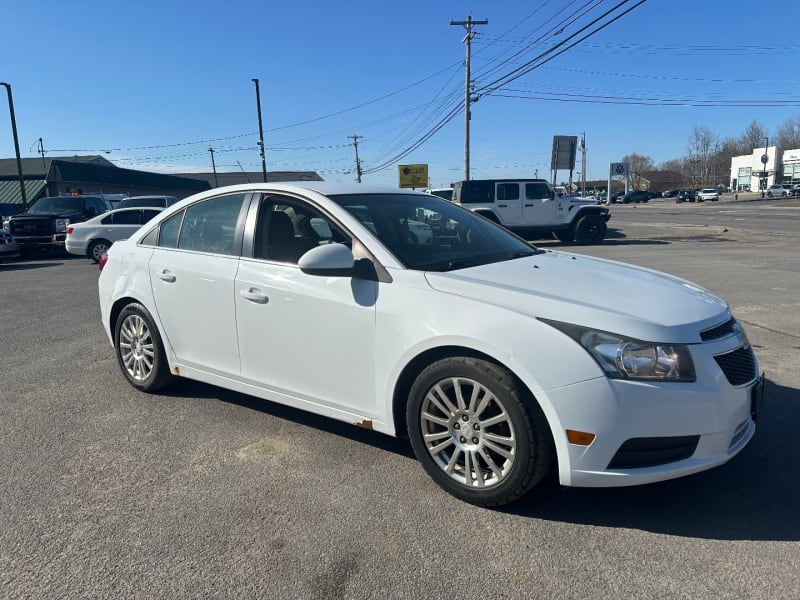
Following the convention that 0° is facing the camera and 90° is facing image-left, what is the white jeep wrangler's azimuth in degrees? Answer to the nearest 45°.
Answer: approximately 270°

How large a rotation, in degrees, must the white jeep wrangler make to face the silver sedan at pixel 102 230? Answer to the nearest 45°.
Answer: approximately 135° to its right

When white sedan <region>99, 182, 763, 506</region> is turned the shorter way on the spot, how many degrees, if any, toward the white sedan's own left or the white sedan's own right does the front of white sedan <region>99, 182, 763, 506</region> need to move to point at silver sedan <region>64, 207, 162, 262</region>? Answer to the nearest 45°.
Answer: approximately 180°

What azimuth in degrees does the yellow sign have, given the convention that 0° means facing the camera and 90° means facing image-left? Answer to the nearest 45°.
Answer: approximately 0°

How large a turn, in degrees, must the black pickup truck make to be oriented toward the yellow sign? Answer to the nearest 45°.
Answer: approximately 180°

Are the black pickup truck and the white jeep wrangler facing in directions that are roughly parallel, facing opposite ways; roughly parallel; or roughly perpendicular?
roughly perpendicular

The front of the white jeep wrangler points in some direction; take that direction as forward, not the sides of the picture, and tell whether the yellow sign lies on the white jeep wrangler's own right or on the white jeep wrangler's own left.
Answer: on the white jeep wrangler's own left

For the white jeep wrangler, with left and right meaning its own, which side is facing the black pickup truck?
back

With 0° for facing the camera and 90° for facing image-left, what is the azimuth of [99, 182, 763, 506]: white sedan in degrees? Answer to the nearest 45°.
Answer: approximately 315°

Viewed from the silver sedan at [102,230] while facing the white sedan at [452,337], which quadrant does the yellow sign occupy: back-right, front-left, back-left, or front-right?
back-left

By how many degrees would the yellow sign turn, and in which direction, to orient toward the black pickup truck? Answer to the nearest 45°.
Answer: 0° — it already faces it

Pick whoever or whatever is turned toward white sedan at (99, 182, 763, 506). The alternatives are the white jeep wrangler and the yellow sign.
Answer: the yellow sign
